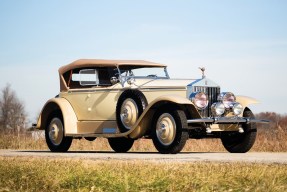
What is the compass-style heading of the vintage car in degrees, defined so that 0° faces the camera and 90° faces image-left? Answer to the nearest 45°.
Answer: approximately 315°
